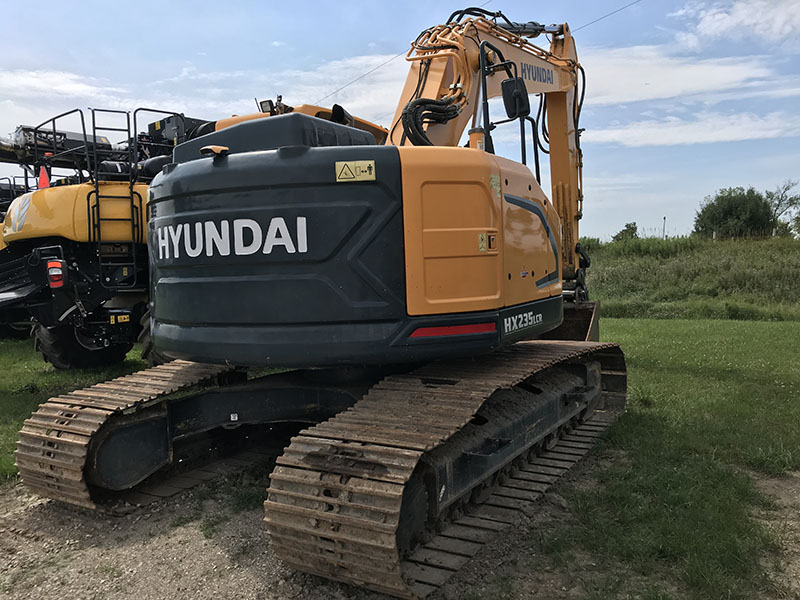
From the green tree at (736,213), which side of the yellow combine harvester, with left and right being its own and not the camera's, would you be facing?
front

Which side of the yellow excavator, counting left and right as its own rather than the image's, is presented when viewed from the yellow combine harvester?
left

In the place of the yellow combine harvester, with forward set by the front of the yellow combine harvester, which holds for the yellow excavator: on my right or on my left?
on my right

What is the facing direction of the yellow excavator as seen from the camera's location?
facing away from the viewer and to the right of the viewer

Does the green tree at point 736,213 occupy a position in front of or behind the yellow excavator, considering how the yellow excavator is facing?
in front

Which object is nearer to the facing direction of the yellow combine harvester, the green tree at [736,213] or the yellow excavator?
the green tree

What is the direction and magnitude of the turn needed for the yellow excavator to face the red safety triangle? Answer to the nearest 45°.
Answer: approximately 90° to its left

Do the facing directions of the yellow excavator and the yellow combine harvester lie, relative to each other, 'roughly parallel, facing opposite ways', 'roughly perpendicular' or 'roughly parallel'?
roughly parallel

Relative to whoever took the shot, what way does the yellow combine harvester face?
facing away from the viewer and to the right of the viewer

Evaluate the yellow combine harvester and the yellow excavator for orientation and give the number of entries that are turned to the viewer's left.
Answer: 0
